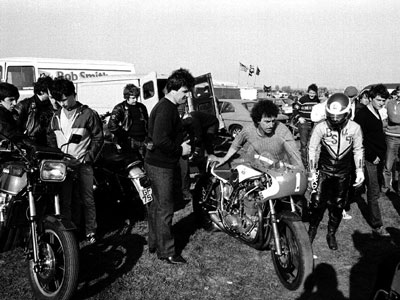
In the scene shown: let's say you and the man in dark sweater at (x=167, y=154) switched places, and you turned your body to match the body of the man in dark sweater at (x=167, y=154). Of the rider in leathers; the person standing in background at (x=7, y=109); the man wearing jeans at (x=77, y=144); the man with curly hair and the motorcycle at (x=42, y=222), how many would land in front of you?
2

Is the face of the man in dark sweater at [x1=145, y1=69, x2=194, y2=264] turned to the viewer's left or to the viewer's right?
to the viewer's right

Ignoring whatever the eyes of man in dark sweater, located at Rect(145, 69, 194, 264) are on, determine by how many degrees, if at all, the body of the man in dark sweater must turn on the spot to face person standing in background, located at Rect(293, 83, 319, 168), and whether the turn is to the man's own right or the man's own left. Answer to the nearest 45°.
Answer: approximately 45° to the man's own left

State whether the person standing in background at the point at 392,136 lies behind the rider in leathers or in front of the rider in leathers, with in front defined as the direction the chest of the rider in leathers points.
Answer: behind

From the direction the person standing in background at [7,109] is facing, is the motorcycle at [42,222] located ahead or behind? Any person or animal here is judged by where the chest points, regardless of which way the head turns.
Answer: ahead

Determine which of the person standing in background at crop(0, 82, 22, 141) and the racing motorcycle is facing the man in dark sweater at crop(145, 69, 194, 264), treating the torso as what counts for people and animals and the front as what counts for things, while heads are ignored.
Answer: the person standing in background

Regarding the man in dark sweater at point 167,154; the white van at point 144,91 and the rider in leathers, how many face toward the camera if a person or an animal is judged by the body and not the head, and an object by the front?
1

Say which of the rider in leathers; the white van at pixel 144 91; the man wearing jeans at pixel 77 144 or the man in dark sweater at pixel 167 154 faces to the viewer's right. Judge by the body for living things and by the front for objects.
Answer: the man in dark sweater

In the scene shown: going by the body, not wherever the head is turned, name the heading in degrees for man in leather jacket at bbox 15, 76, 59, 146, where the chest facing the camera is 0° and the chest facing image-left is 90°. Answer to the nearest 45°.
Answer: approximately 315°

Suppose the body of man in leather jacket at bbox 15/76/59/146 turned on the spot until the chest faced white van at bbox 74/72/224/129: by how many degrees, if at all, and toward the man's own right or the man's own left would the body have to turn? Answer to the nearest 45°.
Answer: approximately 90° to the man's own left

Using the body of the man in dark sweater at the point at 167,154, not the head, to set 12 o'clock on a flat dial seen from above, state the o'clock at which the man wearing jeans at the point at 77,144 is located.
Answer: The man wearing jeans is roughly at 7 o'clock from the man in dark sweater.

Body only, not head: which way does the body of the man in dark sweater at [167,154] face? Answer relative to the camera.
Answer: to the viewer's right

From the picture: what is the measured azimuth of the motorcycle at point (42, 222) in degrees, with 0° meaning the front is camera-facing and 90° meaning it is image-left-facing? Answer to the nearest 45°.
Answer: approximately 315°

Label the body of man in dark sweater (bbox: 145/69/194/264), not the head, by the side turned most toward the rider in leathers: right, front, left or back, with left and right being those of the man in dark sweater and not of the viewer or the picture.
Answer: front

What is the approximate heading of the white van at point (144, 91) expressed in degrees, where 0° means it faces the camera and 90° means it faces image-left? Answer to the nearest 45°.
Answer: approximately 135°
